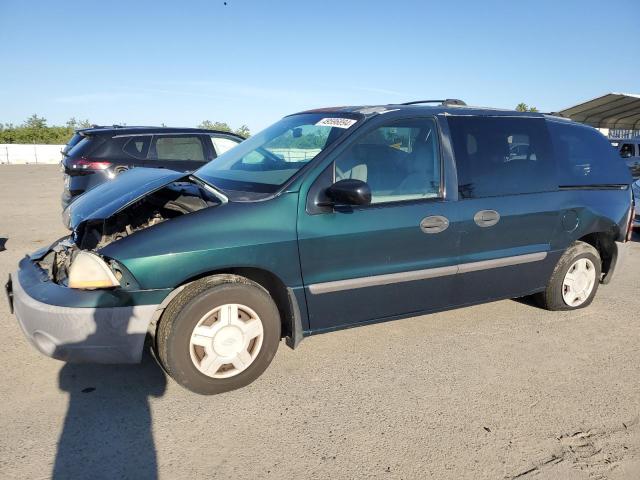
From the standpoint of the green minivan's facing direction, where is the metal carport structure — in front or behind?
behind

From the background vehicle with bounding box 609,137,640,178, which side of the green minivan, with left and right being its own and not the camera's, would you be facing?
back

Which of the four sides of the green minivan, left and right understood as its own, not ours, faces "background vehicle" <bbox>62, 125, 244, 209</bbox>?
right

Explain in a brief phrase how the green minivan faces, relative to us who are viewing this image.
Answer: facing the viewer and to the left of the viewer
